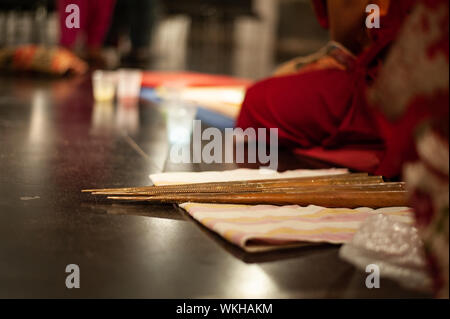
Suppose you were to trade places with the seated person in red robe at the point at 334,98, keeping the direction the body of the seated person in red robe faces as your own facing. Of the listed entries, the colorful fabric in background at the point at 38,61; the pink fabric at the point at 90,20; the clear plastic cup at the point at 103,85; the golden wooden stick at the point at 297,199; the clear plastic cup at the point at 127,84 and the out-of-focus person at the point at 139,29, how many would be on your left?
1

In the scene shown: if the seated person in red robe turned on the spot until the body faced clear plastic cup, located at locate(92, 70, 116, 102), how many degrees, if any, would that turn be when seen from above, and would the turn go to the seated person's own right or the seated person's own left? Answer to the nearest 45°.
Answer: approximately 45° to the seated person's own right

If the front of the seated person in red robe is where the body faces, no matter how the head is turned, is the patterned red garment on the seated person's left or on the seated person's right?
on the seated person's left

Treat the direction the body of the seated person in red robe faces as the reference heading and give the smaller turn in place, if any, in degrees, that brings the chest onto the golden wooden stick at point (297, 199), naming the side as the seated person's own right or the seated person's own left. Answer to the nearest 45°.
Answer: approximately 90° to the seated person's own left

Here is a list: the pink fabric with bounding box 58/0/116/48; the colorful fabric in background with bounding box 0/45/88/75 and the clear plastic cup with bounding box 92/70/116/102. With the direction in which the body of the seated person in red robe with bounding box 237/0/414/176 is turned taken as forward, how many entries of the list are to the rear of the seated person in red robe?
0

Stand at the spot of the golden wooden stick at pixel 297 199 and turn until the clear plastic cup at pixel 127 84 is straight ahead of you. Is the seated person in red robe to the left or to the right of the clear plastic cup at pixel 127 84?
right

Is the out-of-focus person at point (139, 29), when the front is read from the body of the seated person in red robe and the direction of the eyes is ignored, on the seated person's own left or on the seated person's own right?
on the seated person's own right

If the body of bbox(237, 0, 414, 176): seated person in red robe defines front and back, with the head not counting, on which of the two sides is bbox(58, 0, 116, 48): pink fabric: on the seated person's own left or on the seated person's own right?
on the seated person's own right

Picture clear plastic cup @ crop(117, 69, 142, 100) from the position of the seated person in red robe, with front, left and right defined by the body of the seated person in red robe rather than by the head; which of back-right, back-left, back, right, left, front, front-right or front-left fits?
front-right

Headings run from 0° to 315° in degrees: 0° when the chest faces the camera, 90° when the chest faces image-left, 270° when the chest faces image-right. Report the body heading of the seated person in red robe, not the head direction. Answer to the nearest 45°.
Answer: approximately 90°

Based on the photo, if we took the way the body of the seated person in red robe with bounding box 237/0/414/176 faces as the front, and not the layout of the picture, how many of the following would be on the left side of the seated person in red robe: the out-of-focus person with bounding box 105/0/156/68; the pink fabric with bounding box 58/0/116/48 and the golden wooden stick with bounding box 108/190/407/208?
1

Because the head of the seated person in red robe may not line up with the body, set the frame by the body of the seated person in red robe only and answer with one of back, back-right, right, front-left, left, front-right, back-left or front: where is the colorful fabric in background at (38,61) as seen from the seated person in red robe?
front-right
